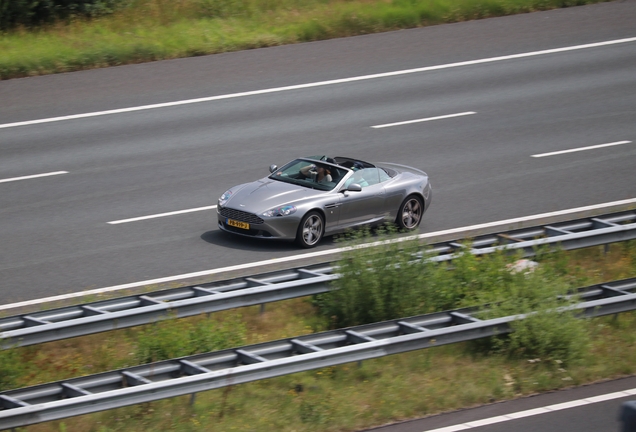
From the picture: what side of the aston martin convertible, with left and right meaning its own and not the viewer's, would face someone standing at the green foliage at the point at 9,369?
front

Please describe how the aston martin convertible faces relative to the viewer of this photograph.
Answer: facing the viewer and to the left of the viewer

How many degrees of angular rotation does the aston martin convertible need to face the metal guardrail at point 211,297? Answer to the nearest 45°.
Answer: approximately 45° to its left

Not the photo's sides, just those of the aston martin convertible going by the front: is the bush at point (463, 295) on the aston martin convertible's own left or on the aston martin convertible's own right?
on the aston martin convertible's own left

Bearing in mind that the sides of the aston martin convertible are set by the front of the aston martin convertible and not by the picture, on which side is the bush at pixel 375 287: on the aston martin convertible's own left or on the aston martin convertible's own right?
on the aston martin convertible's own left
